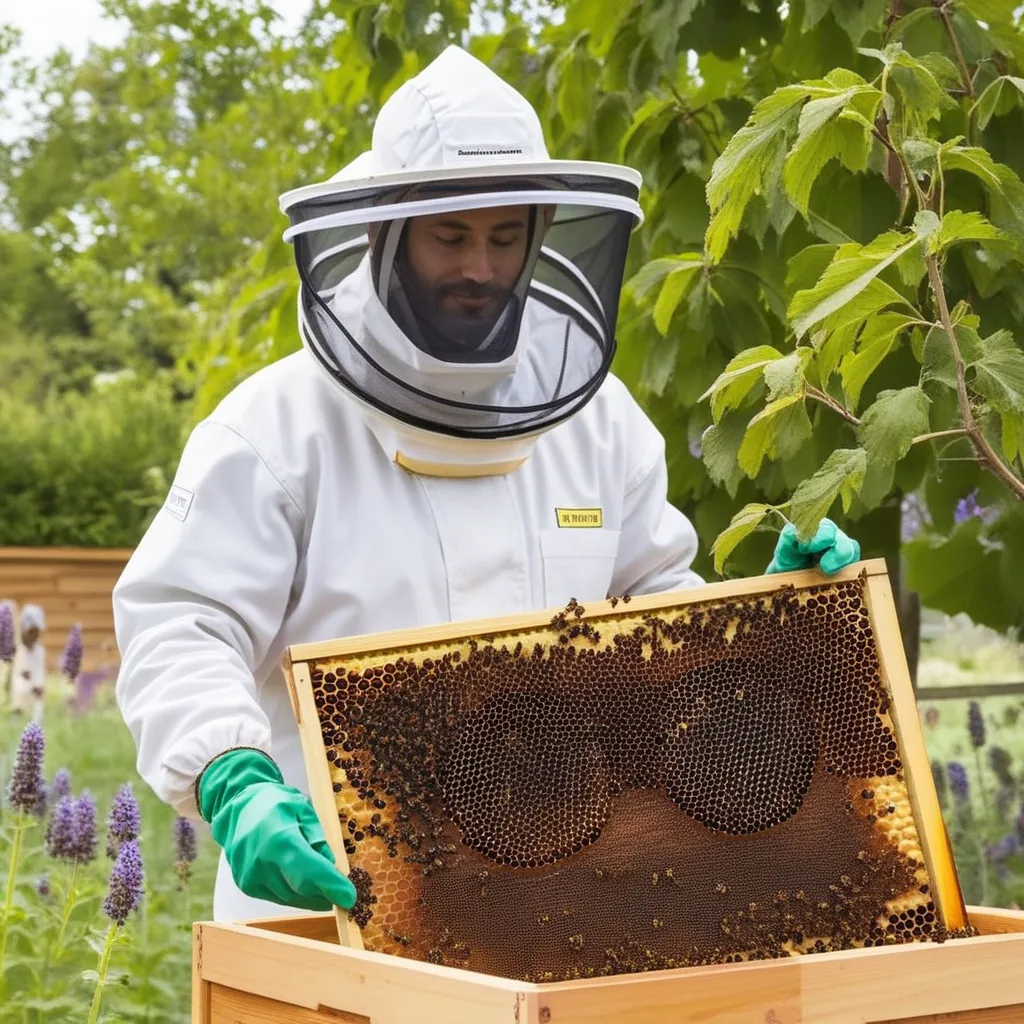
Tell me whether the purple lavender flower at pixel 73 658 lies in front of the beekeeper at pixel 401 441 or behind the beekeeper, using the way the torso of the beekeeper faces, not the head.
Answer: behind

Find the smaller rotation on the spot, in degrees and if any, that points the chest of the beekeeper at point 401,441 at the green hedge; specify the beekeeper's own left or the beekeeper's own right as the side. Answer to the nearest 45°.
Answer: approximately 180°

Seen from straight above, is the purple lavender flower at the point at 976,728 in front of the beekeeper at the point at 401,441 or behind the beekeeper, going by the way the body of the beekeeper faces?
behind

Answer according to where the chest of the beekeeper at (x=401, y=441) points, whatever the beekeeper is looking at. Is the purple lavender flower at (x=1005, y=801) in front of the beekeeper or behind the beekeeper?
behind

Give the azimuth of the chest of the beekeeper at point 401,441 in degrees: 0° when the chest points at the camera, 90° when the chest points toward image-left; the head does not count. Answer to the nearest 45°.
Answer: approximately 0°

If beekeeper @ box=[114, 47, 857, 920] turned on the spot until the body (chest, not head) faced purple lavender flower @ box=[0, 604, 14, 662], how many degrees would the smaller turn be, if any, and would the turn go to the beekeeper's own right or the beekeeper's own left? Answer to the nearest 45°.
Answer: approximately 135° to the beekeeper's own right

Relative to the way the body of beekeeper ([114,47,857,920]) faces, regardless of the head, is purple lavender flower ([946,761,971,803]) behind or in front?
behind
